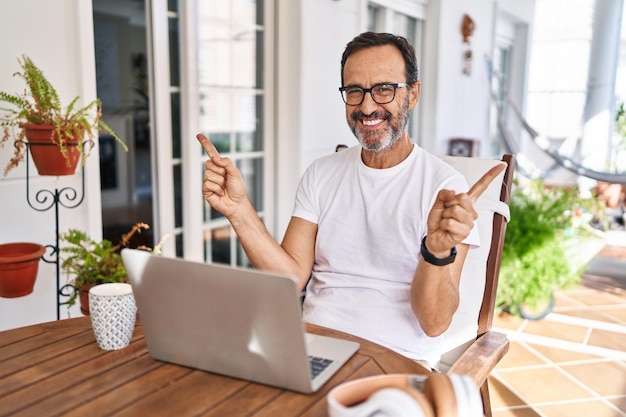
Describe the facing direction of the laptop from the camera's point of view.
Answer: facing away from the viewer and to the right of the viewer

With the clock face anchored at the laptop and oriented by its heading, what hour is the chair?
The chair is roughly at 12 o'clock from the laptop.

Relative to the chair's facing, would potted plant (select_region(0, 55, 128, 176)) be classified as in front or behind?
in front

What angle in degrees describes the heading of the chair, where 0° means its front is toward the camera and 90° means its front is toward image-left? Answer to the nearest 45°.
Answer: approximately 45°

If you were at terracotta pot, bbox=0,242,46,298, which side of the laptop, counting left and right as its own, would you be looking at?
left

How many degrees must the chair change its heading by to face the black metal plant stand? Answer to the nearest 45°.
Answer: approximately 45° to its right

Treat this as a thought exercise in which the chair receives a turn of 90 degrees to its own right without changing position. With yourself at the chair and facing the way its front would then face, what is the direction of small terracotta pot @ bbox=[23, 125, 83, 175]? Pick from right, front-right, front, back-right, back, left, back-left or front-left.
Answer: front-left

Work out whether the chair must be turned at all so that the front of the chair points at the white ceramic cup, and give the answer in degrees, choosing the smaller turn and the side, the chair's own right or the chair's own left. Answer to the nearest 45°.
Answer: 0° — it already faces it

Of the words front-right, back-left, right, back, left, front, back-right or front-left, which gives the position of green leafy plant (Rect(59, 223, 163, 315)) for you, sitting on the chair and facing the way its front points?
front-right

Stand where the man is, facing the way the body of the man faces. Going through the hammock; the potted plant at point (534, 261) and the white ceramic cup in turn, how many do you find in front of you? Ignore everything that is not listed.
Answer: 1

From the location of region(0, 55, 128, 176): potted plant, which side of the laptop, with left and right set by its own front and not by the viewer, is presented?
left
